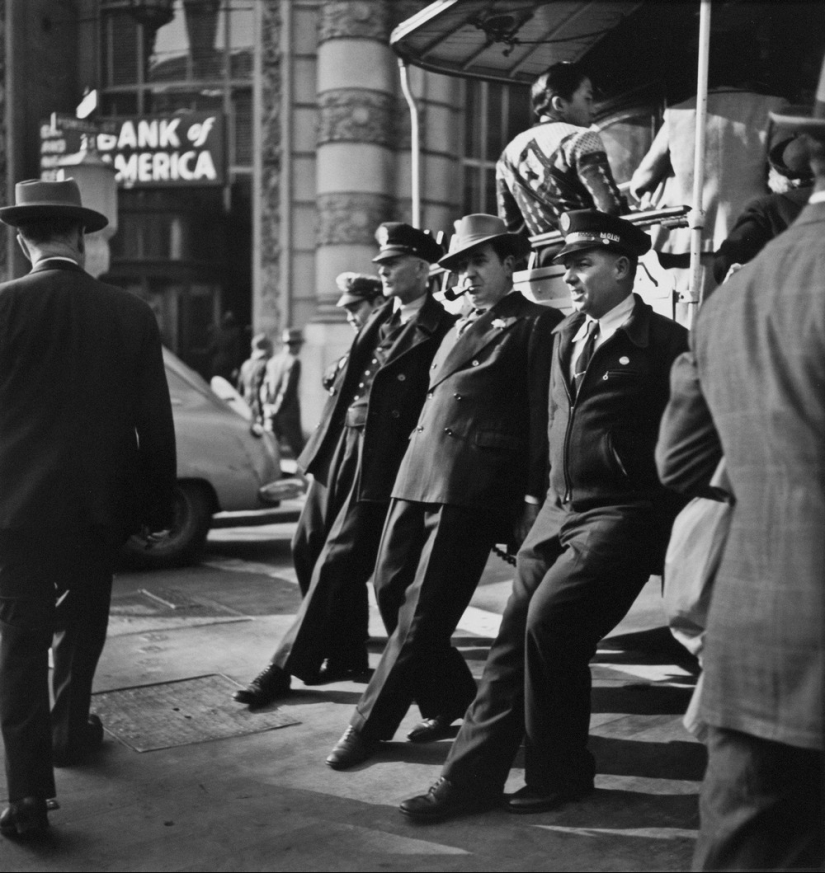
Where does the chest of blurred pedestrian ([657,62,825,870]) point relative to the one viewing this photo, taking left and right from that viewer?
facing away from the viewer

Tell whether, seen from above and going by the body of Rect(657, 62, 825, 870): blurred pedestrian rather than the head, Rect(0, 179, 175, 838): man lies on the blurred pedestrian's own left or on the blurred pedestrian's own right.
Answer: on the blurred pedestrian's own left

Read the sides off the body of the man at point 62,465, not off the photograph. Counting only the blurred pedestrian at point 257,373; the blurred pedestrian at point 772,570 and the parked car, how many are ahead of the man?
2

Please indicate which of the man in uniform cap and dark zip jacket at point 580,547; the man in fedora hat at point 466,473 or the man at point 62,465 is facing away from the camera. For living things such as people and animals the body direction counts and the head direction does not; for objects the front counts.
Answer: the man

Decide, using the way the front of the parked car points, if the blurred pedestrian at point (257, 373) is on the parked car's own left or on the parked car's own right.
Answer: on the parked car's own right

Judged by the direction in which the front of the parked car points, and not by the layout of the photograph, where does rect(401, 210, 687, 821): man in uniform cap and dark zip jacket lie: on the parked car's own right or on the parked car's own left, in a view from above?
on the parked car's own left

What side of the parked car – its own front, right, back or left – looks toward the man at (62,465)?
left

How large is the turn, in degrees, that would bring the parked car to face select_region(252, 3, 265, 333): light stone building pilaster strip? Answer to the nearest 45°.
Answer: approximately 90° to its right

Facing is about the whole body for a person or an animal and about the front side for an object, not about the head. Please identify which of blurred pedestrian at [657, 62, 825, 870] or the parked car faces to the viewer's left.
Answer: the parked car

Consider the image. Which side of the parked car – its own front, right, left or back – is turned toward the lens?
left

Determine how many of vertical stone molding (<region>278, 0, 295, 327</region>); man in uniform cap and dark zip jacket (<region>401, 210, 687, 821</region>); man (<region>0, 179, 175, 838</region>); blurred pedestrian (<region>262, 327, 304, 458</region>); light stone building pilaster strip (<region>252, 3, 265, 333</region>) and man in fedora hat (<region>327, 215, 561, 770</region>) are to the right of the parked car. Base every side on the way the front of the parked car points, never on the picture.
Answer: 3
